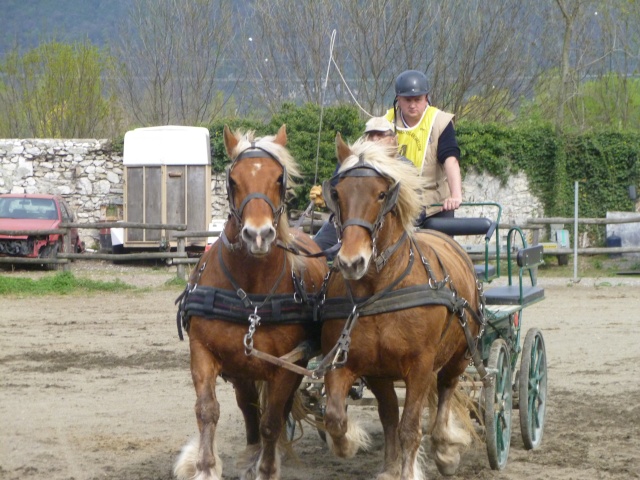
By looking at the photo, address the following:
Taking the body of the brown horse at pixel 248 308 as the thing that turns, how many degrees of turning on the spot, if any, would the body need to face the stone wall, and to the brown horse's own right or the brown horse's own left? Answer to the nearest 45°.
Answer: approximately 180°

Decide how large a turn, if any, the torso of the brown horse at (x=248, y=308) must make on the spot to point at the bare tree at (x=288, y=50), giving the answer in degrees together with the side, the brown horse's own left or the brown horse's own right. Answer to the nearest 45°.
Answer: approximately 180°

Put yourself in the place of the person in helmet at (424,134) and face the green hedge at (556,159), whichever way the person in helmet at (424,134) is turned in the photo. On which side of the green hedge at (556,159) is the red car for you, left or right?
left

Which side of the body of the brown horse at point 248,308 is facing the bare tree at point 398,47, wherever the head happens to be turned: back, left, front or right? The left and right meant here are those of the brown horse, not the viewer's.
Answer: back

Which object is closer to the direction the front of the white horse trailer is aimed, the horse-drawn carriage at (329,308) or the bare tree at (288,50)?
the bare tree

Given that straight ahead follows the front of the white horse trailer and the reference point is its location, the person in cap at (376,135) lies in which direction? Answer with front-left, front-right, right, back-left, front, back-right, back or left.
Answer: back

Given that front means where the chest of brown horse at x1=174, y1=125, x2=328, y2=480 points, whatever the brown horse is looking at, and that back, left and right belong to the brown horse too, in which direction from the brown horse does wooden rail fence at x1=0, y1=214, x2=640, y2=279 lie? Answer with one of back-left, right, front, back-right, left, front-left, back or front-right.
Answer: back

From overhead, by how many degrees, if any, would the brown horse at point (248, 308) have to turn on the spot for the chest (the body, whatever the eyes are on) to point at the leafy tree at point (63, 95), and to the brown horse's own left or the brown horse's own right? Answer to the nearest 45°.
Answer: approximately 180°

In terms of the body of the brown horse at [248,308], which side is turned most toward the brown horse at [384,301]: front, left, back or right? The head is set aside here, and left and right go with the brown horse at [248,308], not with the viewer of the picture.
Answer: left

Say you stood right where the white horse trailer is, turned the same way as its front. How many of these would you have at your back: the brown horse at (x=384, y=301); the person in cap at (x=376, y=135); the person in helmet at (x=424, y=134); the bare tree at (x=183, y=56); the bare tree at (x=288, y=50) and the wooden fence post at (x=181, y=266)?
4

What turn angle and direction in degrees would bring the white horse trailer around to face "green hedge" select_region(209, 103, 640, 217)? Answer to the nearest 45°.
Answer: approximately 90° to its right

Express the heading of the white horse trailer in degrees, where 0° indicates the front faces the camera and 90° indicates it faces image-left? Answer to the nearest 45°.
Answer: approximately 180°

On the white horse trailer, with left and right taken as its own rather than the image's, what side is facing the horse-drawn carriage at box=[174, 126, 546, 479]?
back

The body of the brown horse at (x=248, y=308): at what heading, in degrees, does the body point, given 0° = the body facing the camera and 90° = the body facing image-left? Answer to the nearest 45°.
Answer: approximately 0°

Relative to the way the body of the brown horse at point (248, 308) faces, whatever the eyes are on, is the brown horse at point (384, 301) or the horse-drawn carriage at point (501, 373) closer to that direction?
the brown horse

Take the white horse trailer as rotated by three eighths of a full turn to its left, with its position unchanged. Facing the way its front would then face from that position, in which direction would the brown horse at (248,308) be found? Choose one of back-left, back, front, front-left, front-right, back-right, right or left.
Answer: front-left
